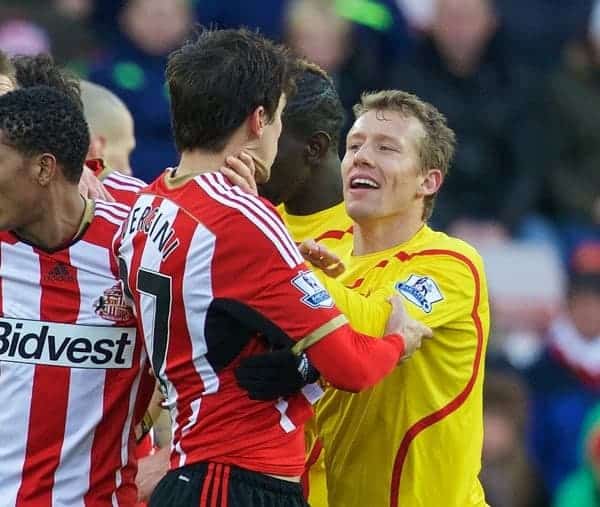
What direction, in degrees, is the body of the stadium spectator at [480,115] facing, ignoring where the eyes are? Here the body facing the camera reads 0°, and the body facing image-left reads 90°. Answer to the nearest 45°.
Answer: approximately 0°

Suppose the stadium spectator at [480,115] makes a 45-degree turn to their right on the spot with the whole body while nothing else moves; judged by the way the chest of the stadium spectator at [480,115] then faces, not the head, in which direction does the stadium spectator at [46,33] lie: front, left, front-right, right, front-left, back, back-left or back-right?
front-right

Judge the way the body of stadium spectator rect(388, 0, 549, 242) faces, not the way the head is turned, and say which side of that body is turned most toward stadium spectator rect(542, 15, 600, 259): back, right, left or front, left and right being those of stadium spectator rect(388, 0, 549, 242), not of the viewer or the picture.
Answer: left

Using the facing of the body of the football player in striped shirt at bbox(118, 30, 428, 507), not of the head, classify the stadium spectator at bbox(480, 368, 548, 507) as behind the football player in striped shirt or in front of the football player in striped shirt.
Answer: in front

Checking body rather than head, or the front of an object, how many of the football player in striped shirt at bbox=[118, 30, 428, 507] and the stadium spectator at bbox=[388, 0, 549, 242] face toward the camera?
1

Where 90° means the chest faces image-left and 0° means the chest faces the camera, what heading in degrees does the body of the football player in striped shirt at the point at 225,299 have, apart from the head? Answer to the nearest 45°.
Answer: approximately 225°

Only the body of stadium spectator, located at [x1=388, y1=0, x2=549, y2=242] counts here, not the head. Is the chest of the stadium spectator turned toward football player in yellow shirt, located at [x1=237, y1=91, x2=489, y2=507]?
yes
